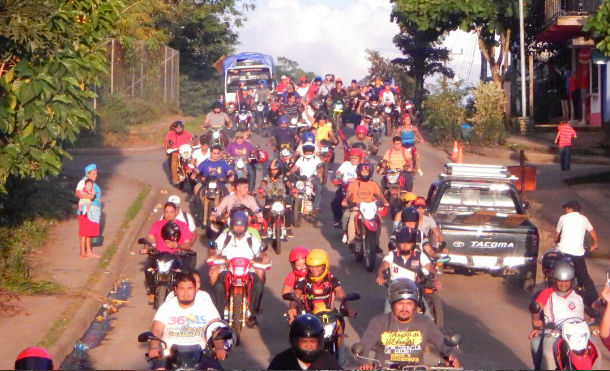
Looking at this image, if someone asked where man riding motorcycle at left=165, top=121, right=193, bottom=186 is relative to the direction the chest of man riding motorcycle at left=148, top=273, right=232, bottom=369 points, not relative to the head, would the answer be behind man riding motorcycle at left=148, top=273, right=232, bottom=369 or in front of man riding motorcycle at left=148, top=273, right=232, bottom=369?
behind

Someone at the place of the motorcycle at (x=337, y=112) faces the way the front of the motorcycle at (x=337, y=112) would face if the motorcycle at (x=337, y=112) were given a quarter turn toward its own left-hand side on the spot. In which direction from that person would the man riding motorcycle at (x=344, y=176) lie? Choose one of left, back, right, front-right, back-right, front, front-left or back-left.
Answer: right

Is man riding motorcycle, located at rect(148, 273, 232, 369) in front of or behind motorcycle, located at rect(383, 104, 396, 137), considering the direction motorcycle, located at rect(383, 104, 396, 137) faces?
in front

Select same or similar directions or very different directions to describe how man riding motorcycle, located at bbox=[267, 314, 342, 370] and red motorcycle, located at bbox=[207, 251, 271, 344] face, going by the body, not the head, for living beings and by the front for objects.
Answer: same or similar directions

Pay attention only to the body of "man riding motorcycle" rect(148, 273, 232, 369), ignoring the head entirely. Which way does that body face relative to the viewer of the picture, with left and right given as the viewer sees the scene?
facing the viewer

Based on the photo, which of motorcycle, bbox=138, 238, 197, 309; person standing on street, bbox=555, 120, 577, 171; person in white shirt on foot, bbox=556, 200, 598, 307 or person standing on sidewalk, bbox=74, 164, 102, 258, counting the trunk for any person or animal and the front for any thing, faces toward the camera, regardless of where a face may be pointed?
the motorcycle

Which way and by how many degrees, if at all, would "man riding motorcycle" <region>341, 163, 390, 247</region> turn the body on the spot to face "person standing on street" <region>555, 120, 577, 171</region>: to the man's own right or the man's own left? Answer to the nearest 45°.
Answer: approximately 135° to the man's own left

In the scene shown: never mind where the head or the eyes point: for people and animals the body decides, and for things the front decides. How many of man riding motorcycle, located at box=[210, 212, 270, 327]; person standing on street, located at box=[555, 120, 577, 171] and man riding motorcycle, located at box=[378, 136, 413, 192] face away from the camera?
1

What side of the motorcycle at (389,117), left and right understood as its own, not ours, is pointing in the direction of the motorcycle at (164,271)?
front

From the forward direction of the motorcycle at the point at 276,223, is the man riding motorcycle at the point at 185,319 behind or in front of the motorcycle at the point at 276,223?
in front

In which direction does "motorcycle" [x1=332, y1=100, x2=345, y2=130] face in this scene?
toward the camera

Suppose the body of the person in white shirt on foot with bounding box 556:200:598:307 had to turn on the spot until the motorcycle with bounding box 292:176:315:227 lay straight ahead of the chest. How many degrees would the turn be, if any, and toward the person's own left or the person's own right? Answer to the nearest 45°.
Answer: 0° — they already face it

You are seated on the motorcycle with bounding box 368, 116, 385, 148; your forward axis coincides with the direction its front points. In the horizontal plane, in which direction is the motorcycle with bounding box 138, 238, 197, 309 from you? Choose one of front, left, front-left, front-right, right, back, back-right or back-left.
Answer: front

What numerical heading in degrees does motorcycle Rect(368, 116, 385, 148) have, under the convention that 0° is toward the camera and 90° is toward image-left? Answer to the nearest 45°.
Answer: approximately 0°
